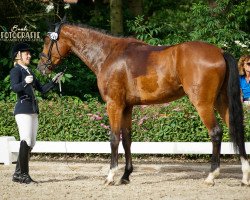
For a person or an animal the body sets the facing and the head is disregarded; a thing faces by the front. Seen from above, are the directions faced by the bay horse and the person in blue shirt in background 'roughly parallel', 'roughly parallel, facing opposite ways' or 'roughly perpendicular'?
roughly perpendicular

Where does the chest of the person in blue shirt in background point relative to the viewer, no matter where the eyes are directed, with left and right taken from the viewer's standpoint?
facing the viewer

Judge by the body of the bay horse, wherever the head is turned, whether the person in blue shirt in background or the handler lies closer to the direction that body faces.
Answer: the handler

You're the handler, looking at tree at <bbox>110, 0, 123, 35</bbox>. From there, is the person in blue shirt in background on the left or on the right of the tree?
right

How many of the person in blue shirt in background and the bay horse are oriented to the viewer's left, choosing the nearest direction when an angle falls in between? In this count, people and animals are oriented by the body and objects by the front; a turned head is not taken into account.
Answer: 1

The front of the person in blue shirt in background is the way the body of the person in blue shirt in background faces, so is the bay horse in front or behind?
in front

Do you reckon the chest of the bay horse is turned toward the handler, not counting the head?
yes

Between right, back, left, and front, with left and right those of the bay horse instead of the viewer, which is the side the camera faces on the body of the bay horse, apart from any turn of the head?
left

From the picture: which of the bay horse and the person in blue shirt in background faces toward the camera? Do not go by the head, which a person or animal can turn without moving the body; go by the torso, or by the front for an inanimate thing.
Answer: the person in blue shirt in background

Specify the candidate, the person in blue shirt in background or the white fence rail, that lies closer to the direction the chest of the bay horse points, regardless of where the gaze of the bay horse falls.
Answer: the white fence rail

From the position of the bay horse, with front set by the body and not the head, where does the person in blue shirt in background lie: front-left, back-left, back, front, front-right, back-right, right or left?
back-right
